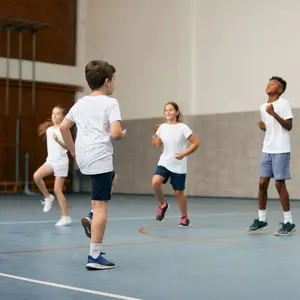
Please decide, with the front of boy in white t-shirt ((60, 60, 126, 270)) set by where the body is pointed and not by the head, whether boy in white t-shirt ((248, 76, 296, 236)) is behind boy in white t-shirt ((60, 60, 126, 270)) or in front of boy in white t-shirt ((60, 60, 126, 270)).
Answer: in front

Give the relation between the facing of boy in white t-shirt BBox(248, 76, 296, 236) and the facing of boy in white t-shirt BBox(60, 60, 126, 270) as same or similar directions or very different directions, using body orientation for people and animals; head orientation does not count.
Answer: very different directions

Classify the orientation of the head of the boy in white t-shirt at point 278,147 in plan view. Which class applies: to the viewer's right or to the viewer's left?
to the viewer's left

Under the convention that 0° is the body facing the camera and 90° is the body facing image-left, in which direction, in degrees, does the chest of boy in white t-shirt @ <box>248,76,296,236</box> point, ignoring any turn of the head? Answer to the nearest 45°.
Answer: approximately 45°

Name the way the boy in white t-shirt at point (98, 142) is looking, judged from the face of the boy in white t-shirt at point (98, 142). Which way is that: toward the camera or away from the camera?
away from the camera

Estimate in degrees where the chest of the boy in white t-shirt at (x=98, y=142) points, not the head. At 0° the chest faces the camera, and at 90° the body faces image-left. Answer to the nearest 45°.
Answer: approximately 225°

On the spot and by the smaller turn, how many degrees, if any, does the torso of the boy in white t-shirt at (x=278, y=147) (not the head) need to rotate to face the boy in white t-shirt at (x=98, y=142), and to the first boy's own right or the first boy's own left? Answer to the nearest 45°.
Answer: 0° — they already face them
